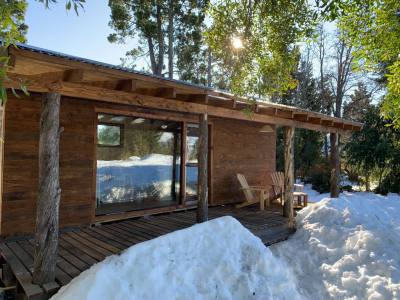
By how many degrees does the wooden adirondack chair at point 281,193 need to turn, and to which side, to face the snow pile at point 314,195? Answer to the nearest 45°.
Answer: approximately 135° to its left

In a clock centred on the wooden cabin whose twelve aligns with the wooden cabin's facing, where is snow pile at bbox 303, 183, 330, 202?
The snow pile is roughly at 9 o'clock from the wooden cabin.

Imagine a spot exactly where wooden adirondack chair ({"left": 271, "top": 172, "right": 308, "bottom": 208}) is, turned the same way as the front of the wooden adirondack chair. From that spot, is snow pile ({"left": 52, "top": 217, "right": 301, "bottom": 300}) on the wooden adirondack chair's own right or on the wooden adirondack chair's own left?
on the wooden adirondack chair's own right

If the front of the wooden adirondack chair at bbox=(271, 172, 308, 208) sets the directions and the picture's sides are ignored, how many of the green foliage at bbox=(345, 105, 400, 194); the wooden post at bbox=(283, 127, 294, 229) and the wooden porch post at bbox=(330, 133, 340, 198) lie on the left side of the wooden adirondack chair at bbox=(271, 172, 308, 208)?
2

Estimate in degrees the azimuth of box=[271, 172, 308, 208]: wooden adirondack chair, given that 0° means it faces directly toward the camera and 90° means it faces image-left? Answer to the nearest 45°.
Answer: approximately 315°

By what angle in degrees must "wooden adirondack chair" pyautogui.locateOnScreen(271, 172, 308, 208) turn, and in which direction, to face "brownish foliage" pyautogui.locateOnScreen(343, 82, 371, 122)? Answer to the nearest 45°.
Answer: approximately 135° to its left
